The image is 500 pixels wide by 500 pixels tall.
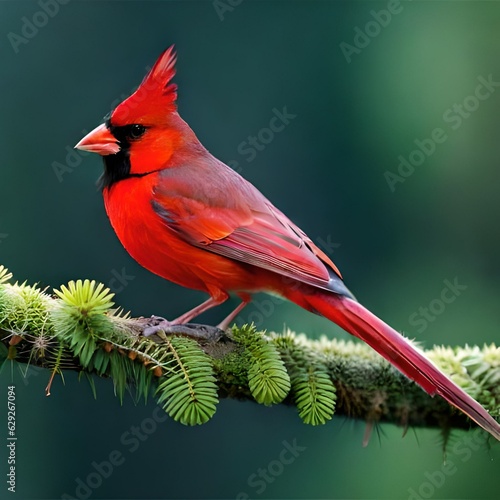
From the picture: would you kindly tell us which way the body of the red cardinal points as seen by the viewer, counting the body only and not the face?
to the viewer's left
